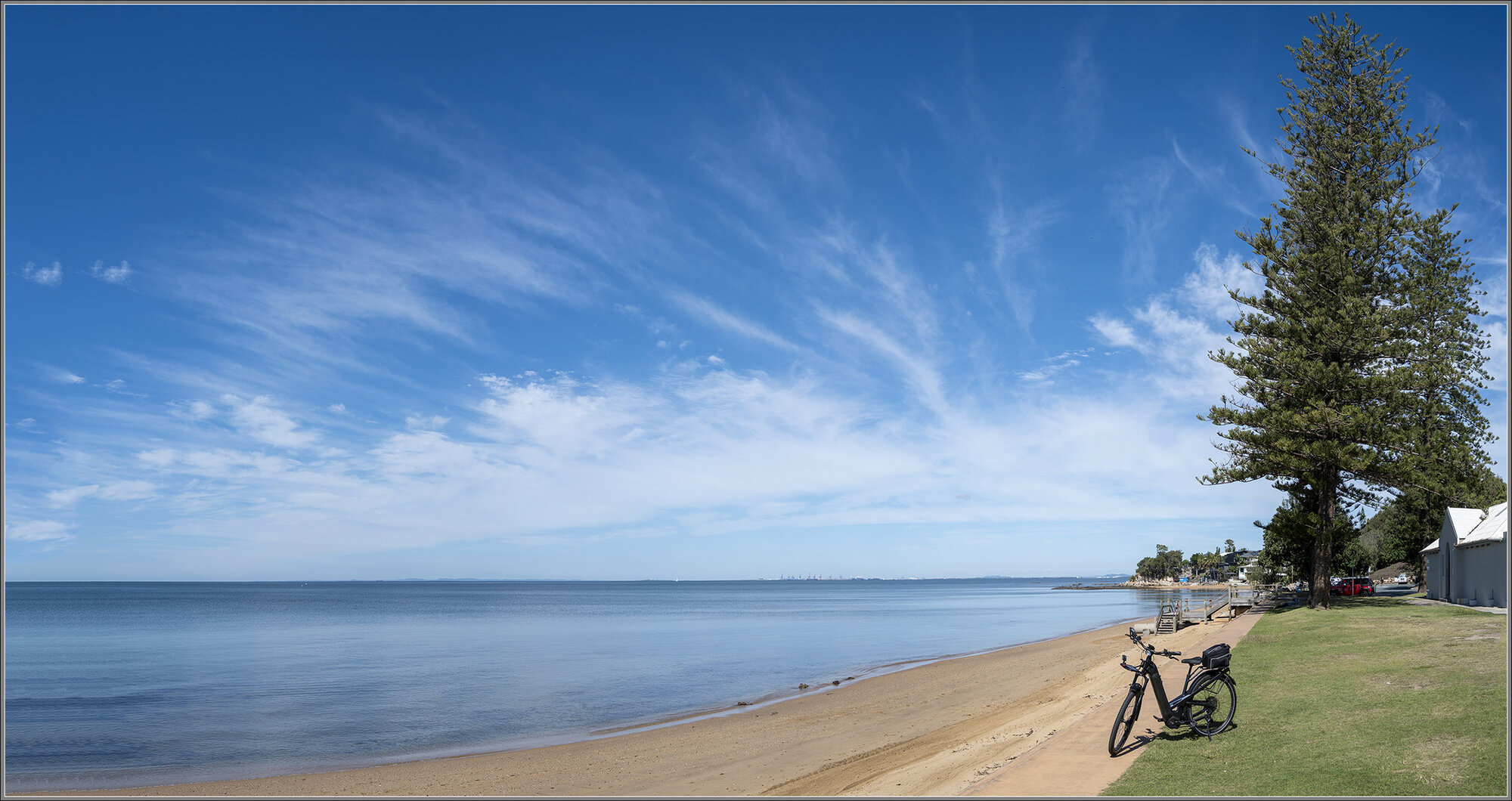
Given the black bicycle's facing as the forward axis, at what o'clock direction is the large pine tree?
The large pine tree is roughly at 5 o'clock from the black bicycle.

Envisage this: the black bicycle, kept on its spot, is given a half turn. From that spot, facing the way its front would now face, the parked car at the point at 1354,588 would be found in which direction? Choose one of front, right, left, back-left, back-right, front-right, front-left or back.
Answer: front-left

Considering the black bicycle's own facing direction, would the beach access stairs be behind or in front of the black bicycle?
behind

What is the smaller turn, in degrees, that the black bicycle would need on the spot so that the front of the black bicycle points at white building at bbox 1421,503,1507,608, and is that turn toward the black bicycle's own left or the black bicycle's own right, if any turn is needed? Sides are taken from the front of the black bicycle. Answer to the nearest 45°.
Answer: approximately 135° to the black bicycle's own right
